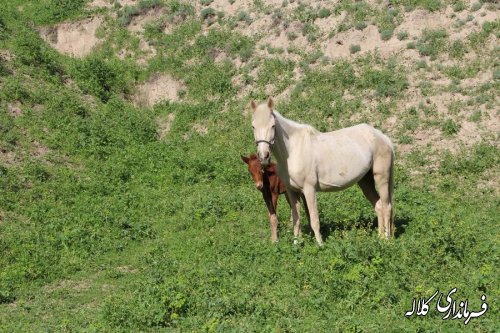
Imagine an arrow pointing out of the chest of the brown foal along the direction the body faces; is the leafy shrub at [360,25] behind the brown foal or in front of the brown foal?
behind

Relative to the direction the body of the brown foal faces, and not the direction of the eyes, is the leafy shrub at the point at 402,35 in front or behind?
behind

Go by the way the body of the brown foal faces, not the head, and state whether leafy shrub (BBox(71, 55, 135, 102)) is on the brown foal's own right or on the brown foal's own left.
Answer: on the brown foal's own right

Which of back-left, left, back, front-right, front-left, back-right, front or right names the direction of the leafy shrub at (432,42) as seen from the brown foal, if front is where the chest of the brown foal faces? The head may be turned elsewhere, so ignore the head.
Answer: back

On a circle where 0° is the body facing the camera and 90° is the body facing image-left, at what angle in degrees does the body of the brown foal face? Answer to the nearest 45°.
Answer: approximately 45°

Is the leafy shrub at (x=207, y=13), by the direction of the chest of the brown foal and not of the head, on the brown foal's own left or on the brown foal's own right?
on the brown foal's own right

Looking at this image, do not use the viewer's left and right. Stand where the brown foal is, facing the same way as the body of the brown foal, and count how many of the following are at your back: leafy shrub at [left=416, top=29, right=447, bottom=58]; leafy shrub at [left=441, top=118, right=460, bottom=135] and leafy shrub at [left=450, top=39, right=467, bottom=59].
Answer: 3

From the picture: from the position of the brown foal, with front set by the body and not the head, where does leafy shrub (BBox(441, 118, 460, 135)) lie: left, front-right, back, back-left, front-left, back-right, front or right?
back

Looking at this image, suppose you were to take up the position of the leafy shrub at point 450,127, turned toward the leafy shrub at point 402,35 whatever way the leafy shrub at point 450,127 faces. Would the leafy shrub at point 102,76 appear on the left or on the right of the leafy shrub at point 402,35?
left
